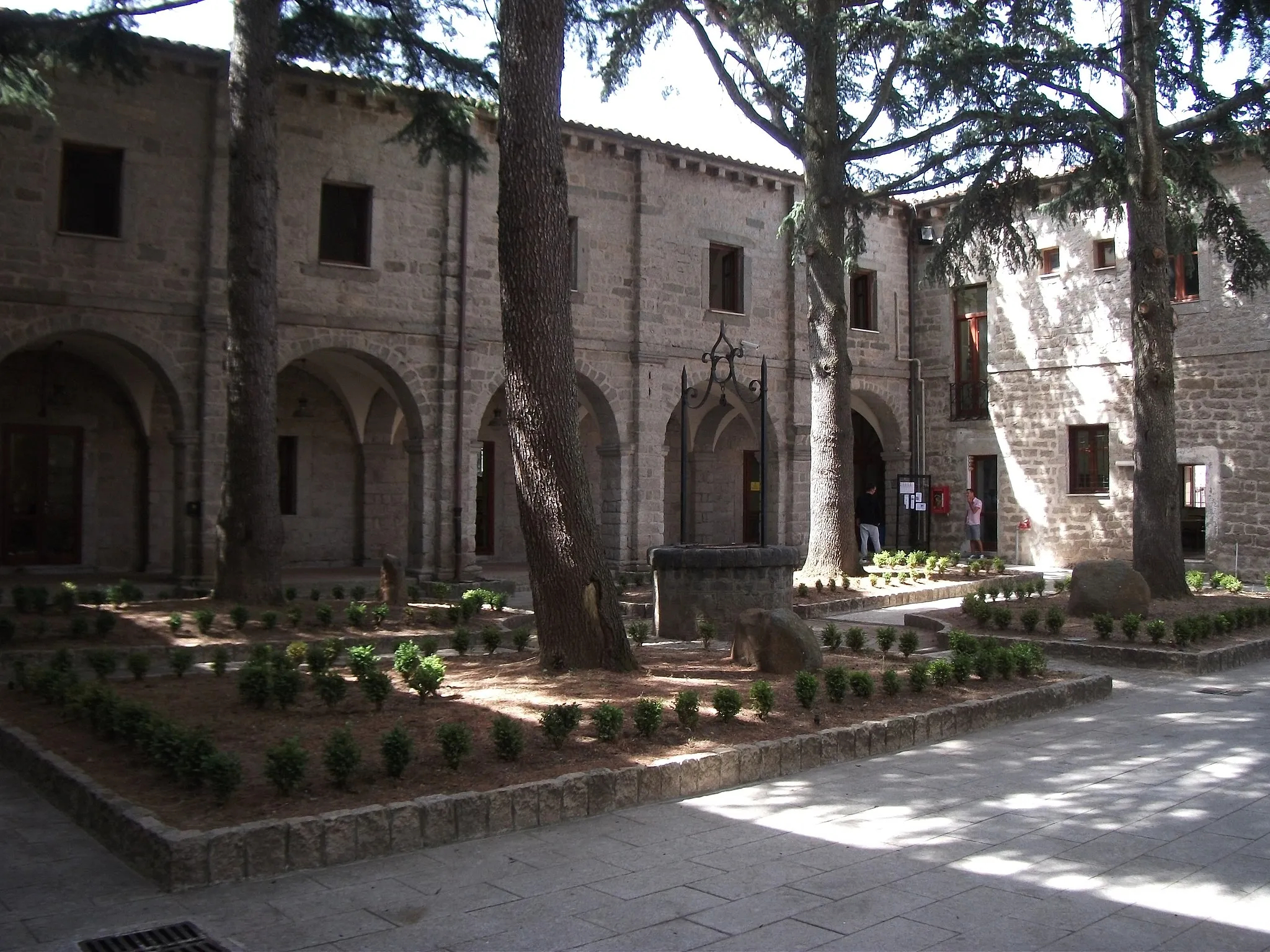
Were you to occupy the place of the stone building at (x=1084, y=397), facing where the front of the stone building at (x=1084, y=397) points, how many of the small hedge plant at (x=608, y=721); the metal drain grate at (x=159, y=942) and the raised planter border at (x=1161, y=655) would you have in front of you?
3

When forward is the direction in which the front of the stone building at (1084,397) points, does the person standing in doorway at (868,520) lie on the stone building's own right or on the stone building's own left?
on the stone building's own right

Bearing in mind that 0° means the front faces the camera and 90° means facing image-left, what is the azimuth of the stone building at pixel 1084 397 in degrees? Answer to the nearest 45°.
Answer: approximately 0°

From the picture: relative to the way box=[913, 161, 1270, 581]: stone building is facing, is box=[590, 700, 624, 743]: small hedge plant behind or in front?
in front

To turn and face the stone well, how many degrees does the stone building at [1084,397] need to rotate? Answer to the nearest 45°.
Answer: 0° — it already faces it

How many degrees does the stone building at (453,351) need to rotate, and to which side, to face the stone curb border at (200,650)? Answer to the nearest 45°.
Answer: approximately 45° to its right

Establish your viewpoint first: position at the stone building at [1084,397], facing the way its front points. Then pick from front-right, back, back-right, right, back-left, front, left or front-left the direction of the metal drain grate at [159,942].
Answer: front

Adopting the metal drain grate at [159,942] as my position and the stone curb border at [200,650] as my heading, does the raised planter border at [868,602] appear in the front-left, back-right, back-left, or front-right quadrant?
front-right

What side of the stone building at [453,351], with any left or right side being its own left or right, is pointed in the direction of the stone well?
front

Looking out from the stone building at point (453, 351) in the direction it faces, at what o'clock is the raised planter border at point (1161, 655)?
The raised planter border is roughly at 12 o'clock from the stone building.

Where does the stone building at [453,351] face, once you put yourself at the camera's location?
facing the viewer and to the right of the viewer
